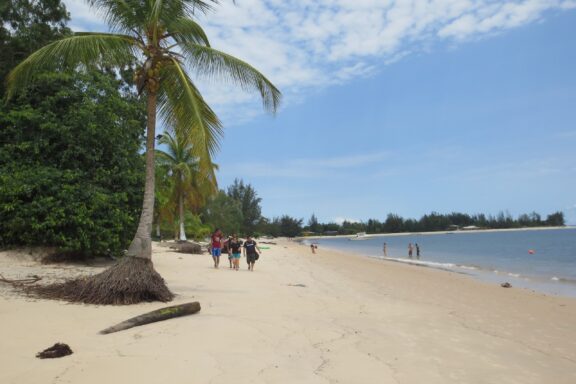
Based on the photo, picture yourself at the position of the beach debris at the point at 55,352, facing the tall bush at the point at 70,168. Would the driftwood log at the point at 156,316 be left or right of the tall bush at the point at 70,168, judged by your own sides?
right

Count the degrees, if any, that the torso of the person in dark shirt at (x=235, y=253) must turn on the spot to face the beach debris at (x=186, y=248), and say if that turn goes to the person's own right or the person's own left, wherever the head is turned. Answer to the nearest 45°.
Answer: approximately 180°

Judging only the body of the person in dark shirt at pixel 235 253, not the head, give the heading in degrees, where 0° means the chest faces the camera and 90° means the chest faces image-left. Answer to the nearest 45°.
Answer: approximately 0°

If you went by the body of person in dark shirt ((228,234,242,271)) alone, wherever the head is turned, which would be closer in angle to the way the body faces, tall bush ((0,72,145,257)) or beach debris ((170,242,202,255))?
the tall bush

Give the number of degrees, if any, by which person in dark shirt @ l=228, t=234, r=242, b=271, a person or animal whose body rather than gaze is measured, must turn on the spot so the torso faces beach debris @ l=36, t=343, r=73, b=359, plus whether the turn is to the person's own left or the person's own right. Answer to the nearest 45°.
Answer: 0° — they already face it

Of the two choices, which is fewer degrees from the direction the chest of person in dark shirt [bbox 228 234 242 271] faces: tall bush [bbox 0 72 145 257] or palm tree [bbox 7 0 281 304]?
the palm tree

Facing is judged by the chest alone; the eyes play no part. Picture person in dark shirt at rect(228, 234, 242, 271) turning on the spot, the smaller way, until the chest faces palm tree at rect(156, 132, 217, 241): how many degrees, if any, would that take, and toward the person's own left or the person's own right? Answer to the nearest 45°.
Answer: approximately 180°

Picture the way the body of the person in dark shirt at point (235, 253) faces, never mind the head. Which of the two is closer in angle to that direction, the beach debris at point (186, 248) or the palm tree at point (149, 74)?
the palm tree

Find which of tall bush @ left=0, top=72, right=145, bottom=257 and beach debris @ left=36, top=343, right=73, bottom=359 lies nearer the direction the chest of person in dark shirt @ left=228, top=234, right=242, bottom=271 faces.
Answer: the beach debris

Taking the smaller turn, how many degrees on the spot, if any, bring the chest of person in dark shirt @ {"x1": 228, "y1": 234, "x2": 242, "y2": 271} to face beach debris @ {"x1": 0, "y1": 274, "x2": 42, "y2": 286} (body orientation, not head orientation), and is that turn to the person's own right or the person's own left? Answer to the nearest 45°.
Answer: approximately 45° to the person's own right

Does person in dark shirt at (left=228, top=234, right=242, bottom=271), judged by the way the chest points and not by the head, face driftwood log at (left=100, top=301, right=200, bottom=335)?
yes
